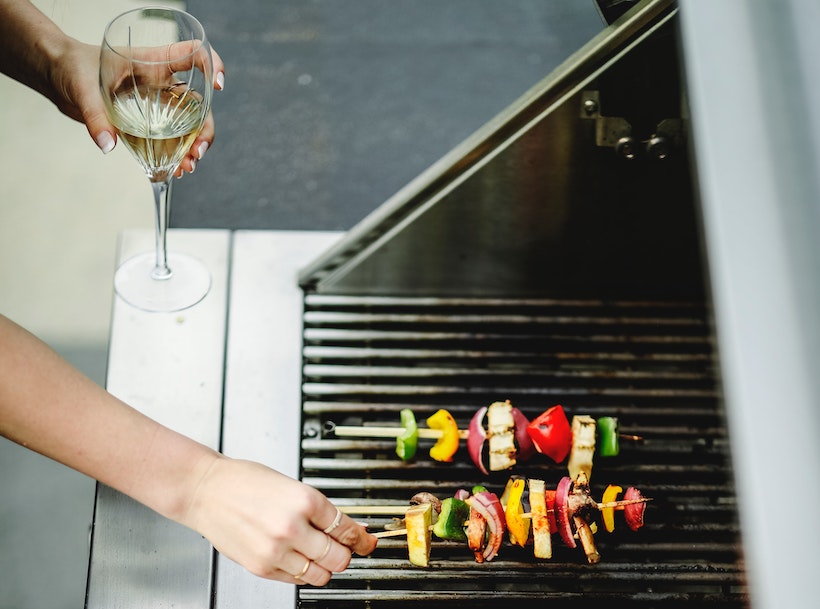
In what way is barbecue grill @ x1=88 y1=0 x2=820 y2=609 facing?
to the viewer's left
